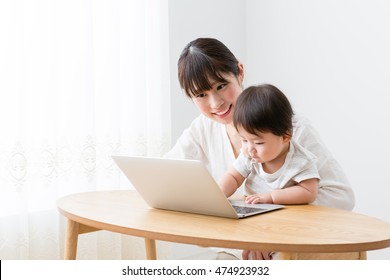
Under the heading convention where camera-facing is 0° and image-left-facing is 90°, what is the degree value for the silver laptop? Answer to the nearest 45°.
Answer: approximately 225°
